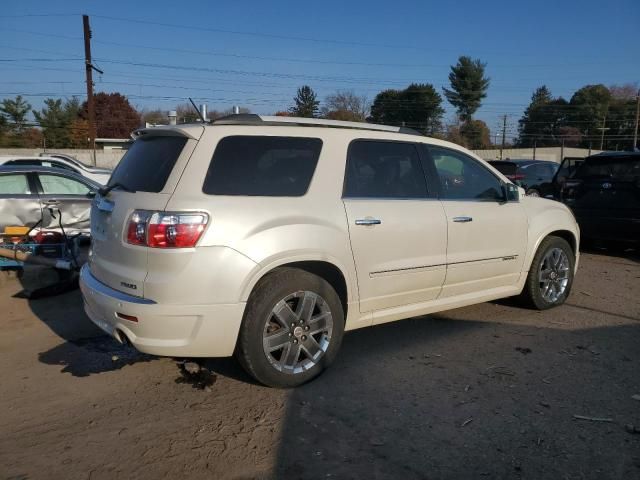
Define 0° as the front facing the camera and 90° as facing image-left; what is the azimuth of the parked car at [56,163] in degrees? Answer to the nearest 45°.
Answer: approximately 270°

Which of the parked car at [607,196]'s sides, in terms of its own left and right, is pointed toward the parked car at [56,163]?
left

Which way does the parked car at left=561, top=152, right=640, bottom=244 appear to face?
away from the camera

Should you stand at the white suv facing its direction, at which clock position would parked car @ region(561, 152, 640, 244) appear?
The parked car is roughly at 12 o'clock from the white suv.

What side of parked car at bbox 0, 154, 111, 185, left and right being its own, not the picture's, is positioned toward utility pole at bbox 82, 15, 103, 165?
left

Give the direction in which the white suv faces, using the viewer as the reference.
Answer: facing away from the viewer and to the right of the viewer

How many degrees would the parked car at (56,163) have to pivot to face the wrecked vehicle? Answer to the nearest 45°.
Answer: approximately 90° to its right
